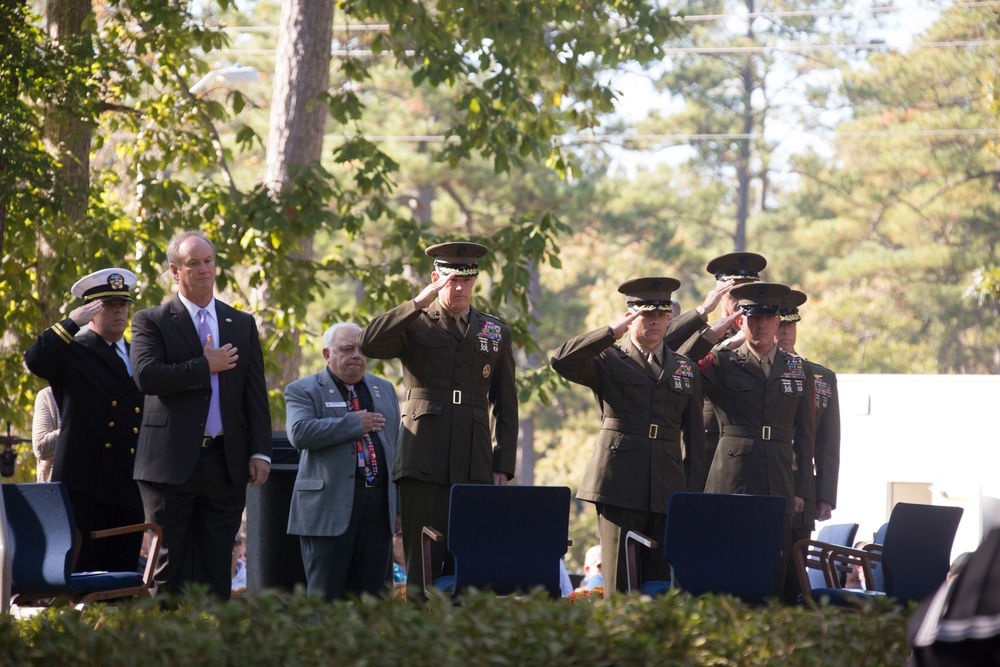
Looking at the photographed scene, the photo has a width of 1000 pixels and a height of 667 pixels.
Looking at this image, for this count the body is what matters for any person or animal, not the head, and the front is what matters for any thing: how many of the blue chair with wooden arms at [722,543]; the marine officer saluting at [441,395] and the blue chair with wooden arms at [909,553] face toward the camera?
1

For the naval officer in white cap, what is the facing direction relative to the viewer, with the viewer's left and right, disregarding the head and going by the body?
facing the viewer and to the right of the viewer

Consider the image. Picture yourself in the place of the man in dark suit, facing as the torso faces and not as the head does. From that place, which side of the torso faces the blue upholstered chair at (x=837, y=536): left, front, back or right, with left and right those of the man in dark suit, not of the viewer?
left

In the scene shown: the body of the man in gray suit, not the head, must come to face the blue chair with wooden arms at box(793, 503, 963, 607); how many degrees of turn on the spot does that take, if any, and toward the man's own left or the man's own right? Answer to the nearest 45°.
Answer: approximately 45° to the man's own left

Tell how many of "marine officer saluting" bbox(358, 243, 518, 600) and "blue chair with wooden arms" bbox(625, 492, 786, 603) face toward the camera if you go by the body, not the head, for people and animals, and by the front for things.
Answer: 1

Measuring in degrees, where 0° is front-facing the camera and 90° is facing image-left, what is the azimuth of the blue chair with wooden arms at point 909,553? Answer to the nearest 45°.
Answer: approximately 135°

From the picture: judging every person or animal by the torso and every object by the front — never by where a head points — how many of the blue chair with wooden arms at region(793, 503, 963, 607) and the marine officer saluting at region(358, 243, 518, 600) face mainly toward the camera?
1

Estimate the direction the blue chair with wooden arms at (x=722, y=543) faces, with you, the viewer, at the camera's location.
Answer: facing away from the viewer and to the left of the viewer

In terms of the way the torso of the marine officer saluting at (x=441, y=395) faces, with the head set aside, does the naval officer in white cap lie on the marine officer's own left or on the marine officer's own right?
on the marine officer's own right

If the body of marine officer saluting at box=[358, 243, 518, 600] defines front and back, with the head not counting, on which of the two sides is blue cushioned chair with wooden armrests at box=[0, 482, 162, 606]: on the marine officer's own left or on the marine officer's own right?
on the marine officer's own right

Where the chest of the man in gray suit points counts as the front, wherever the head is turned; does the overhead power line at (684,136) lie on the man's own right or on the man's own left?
on the man's own left

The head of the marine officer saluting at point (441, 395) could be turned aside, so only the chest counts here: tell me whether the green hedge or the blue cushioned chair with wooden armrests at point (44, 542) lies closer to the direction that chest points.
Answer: the green hedge

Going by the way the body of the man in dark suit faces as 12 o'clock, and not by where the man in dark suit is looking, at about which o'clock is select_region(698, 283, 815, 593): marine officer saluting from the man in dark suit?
The marine officer saluting is roughly at 10 o'clock from the man in dark suit.

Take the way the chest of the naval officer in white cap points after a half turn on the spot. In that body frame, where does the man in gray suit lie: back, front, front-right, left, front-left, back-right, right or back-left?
back-right
